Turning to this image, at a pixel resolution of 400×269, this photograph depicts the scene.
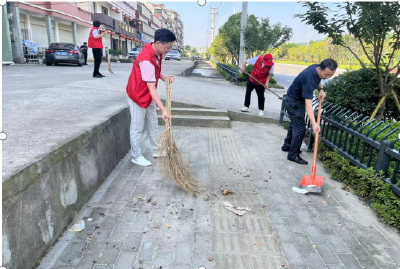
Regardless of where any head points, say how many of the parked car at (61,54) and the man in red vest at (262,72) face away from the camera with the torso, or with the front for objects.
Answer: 1

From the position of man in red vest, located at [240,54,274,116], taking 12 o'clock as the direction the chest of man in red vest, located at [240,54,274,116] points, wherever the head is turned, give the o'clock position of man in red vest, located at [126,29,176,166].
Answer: man in red vest, located at [126,29,176,166] is roughly at 1 o'clock from man in red vest, located at [240,54,274,116].

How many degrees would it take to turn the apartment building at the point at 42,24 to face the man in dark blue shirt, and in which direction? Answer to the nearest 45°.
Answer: approximately 45° to its right

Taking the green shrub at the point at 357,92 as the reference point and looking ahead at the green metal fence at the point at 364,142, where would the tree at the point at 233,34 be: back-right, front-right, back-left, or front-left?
back-right

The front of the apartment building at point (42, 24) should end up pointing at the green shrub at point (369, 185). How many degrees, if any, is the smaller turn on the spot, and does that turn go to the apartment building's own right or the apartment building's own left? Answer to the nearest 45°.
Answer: approximately 45° to the apartment building's own right

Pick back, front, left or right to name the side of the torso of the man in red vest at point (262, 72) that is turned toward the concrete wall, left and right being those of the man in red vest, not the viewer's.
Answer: front

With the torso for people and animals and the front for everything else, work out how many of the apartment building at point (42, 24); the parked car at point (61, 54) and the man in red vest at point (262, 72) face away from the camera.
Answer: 1
